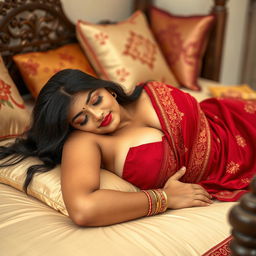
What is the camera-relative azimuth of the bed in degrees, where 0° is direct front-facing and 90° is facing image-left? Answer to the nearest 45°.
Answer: approximately 315°
